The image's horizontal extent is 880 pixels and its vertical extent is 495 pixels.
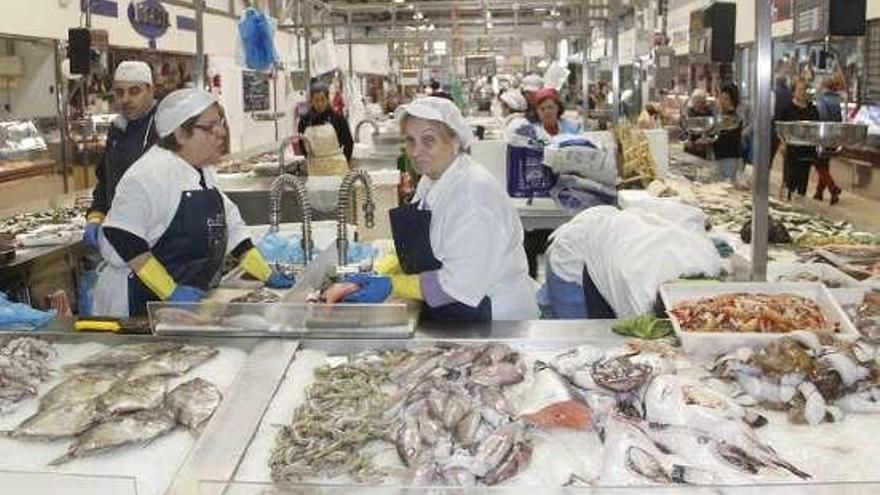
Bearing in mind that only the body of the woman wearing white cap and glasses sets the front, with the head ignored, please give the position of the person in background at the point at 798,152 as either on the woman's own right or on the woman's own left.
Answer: on the woman's own left

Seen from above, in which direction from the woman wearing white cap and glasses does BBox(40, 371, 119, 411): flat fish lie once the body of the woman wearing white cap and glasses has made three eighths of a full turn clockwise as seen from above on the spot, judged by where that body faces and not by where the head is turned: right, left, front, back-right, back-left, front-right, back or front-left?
left

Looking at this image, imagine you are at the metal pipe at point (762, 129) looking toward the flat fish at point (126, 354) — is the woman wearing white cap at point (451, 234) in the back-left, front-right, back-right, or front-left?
front-right

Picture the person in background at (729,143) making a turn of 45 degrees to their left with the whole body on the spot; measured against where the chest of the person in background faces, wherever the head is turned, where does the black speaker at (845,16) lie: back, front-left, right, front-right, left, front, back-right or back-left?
front

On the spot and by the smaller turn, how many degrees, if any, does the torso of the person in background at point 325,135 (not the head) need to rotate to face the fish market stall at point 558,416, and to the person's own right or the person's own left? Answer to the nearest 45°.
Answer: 0° — they already face it

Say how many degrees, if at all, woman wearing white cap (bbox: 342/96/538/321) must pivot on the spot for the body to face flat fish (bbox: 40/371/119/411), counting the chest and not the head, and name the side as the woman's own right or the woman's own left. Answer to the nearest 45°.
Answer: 0° — they already face it

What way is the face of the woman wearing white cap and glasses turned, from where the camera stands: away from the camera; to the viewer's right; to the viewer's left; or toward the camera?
to the viewer's right

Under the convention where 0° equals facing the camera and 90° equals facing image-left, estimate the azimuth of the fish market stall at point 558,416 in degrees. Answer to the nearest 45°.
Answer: approximately 0°

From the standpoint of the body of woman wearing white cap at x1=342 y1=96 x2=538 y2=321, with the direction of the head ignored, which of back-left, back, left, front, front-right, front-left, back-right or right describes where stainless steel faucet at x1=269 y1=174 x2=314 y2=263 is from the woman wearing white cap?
right

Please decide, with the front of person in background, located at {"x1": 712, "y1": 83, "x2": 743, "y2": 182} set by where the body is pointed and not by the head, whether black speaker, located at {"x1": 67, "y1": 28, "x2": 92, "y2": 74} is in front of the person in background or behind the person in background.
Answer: in front

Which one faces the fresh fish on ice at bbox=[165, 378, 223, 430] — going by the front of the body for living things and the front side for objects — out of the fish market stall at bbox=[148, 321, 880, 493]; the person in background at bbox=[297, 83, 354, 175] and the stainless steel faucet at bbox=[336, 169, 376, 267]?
the person in background

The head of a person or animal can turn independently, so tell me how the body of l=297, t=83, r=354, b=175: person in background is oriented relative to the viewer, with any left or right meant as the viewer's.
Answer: facing the viewer

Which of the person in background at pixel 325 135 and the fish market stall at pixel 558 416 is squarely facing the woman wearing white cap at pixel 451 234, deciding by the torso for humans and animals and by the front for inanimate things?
the person in background
